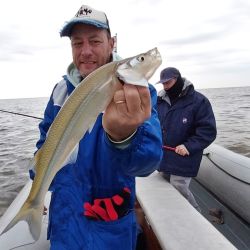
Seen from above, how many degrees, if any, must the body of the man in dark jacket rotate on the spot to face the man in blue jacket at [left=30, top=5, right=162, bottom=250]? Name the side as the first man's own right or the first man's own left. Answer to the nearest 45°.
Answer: approximately 45° to the first man's own left

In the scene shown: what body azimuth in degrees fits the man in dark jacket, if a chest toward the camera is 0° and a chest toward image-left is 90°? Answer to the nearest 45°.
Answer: approximately 45°

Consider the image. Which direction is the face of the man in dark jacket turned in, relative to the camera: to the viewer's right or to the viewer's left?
to the viewer's left
